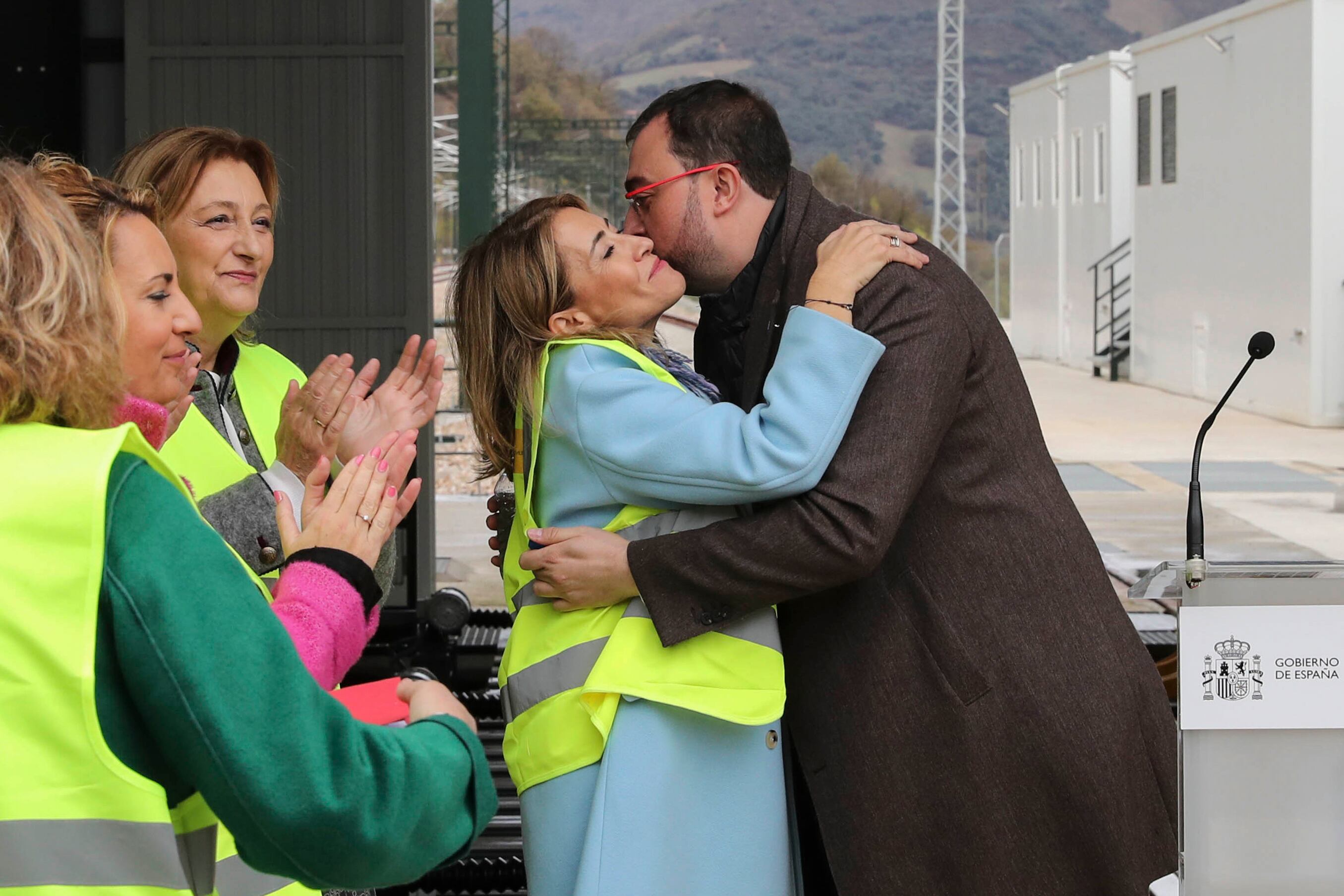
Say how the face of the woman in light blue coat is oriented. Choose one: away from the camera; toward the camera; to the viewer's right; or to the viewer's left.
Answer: to the viewer's right

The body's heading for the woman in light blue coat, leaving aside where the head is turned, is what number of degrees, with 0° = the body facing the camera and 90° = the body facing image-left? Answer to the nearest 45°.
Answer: approximately 270°

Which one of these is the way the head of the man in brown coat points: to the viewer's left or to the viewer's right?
to the viewer's left

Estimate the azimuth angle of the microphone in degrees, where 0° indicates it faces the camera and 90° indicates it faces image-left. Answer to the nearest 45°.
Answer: approximately 225°

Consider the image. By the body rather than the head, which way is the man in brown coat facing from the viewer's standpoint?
to the viewer's left
